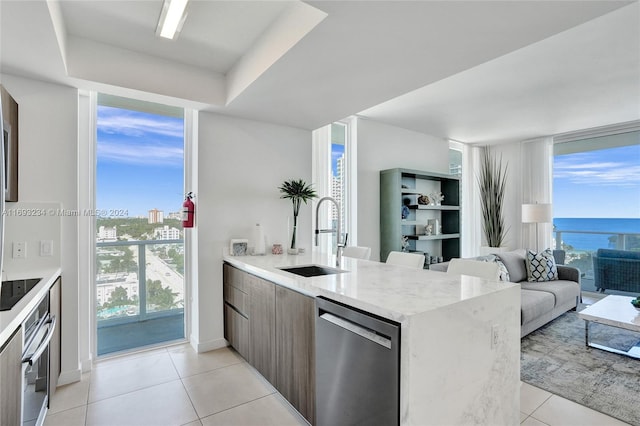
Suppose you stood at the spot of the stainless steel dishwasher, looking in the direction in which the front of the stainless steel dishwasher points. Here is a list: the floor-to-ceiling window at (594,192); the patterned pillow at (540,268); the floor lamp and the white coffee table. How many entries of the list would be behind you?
4

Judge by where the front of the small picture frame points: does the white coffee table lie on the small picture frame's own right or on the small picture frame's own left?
on the small picture frame's own left

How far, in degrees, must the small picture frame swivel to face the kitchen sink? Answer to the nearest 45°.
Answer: approximately 45° to its left

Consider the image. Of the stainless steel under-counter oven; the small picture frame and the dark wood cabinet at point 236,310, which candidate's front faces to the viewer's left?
the dark wood cabinet

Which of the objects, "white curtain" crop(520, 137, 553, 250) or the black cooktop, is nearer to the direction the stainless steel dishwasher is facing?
the black cooktop

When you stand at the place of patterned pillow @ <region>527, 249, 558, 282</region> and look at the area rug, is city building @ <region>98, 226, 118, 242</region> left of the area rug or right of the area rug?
right

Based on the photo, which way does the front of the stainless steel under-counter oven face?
to the viewer's right

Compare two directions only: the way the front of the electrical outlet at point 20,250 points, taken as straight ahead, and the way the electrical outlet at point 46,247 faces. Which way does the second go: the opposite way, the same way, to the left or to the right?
the same way

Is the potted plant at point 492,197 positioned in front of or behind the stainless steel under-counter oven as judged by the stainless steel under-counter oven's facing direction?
in front

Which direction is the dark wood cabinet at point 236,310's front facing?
to the viewer's left

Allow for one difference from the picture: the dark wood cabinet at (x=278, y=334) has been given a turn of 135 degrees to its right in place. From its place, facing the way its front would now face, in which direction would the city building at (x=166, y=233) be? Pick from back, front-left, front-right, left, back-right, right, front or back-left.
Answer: front-left

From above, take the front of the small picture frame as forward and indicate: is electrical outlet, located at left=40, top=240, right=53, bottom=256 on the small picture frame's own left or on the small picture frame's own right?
on the small picture frame's own right

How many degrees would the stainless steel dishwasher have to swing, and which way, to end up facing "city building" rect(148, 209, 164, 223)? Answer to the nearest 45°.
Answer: approximately 90° to its right

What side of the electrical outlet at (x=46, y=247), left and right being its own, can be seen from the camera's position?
front
